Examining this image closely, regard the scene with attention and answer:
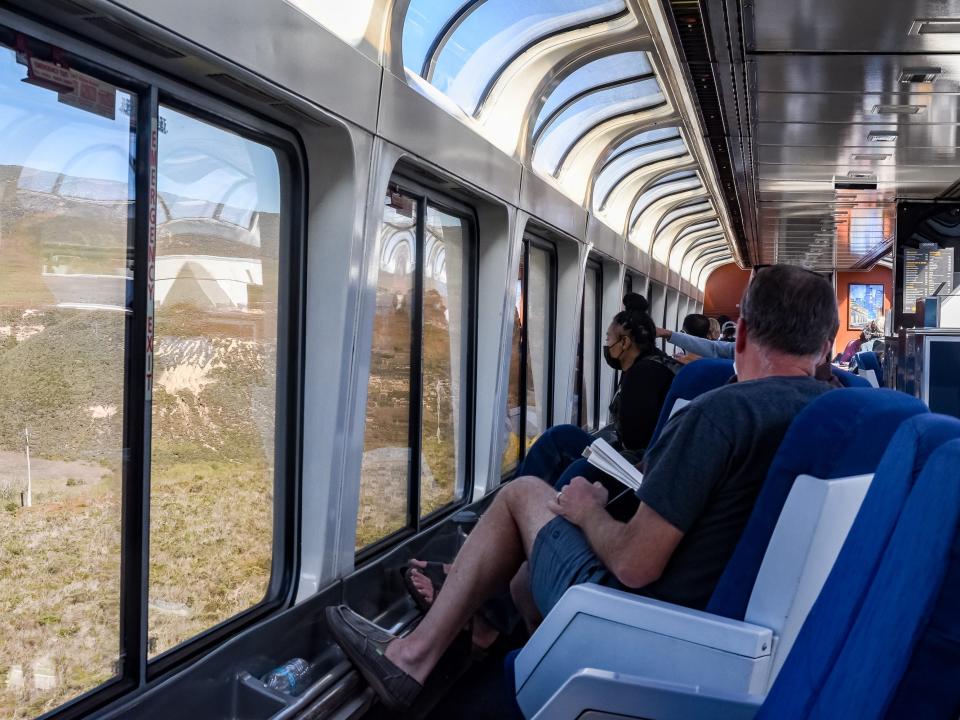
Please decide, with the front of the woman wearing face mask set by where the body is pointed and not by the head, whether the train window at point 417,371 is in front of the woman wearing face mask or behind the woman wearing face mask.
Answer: in front

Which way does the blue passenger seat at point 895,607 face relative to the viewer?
to the viewer's left

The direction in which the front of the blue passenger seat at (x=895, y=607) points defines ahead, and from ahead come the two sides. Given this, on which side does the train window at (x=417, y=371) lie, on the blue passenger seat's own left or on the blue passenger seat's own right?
on the blue passenger seat's own right

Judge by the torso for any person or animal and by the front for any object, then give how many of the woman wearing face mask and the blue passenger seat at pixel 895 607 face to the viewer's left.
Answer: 2

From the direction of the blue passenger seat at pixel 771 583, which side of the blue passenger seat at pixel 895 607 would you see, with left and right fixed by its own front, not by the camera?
right

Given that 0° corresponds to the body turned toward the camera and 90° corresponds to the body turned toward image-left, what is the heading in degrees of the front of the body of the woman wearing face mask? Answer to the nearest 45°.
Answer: approximately 90°

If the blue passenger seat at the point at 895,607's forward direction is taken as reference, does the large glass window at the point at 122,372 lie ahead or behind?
ahead

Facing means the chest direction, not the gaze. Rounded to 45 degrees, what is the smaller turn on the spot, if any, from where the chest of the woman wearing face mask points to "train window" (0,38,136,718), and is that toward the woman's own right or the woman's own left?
approximately 45° to the woman's own left

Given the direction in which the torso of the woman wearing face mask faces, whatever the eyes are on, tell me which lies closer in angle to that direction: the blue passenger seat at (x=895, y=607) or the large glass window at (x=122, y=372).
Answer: the large glass window

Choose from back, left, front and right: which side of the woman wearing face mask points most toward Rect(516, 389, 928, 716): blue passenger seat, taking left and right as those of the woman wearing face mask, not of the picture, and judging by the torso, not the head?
left

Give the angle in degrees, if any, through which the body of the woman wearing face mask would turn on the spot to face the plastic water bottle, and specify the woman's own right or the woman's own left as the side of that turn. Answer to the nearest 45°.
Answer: approximately 45° to the woman's own left
